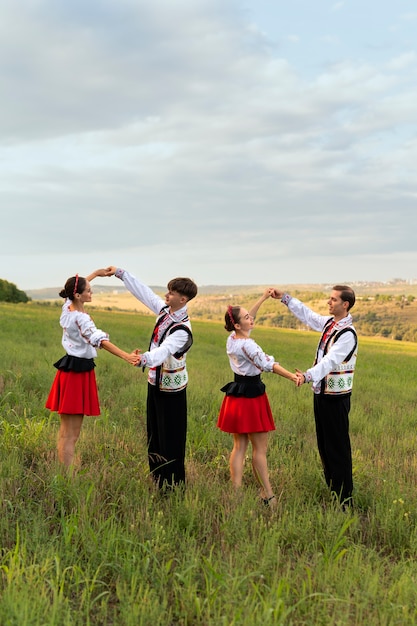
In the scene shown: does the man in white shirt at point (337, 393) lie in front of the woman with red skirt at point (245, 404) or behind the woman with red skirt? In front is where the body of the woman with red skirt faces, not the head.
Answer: in front

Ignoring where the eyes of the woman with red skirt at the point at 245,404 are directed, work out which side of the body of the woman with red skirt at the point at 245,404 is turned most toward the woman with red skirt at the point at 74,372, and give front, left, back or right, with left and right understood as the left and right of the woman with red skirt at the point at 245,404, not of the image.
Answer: back

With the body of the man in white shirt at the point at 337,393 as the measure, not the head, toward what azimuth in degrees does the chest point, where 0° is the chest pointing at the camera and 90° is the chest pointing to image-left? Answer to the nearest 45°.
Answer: approximately 90°

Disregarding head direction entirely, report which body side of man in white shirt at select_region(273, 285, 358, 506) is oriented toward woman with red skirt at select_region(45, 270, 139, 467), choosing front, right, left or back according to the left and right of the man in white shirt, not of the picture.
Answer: front

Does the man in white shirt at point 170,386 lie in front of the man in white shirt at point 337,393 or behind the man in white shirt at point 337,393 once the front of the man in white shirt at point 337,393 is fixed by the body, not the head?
in front

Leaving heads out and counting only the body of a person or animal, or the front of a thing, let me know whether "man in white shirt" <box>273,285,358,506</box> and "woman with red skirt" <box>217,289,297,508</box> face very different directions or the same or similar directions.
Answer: very different directions

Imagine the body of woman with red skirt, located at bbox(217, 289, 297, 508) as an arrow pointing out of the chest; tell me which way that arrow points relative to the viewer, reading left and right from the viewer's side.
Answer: facing to the right of the viewer

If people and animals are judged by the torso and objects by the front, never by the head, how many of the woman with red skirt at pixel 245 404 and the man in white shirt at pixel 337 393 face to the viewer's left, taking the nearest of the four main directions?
1

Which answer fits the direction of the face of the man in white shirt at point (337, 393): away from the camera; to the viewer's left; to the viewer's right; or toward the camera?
to the viewer's left

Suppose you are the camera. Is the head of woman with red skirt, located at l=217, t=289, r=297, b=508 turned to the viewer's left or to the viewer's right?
to the viewer's right

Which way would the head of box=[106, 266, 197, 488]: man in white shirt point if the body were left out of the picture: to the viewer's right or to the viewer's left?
to the viewer's left
